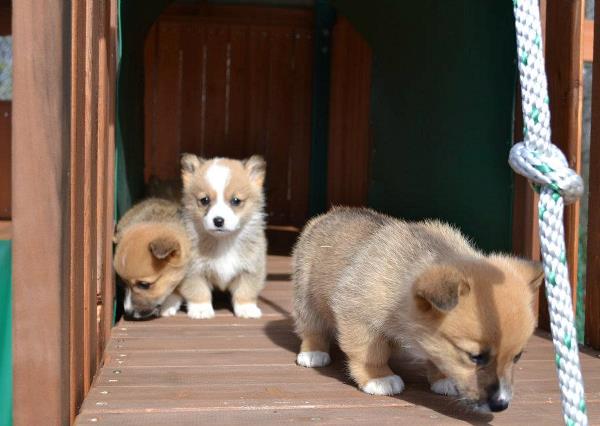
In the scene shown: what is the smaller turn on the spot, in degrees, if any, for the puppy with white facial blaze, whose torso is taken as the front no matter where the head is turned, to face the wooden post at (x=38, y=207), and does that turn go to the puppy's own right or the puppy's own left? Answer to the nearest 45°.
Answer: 0° — it already faces it

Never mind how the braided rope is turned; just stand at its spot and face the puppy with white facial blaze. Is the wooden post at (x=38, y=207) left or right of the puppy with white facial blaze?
left

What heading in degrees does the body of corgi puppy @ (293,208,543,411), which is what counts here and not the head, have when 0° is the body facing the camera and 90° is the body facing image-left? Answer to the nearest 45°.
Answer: approximately 315°

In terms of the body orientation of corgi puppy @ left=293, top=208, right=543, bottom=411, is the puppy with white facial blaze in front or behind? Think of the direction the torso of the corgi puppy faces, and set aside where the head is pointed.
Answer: behind

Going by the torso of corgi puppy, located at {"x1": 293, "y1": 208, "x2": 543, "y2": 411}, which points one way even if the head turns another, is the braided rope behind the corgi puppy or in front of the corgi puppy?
in front

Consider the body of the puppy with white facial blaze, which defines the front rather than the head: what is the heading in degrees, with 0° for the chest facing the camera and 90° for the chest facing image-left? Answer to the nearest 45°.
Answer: approximately 0°

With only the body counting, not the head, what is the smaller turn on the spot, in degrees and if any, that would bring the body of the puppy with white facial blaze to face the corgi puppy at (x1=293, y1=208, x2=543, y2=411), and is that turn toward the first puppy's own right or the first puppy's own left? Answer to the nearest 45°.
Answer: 0° — it already faces it
